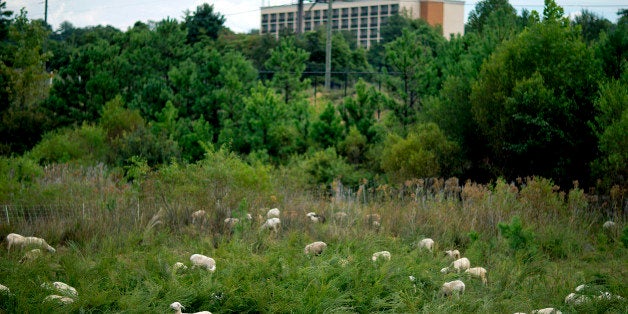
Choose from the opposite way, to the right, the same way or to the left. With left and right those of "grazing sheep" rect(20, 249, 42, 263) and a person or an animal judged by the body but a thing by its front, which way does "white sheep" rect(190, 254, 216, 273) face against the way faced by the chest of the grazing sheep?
the opposite way

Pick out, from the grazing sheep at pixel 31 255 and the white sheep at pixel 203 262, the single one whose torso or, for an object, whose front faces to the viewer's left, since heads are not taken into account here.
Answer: the grazing sheep

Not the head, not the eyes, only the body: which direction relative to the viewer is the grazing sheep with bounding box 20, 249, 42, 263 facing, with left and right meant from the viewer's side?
facing to the left of the viewer
